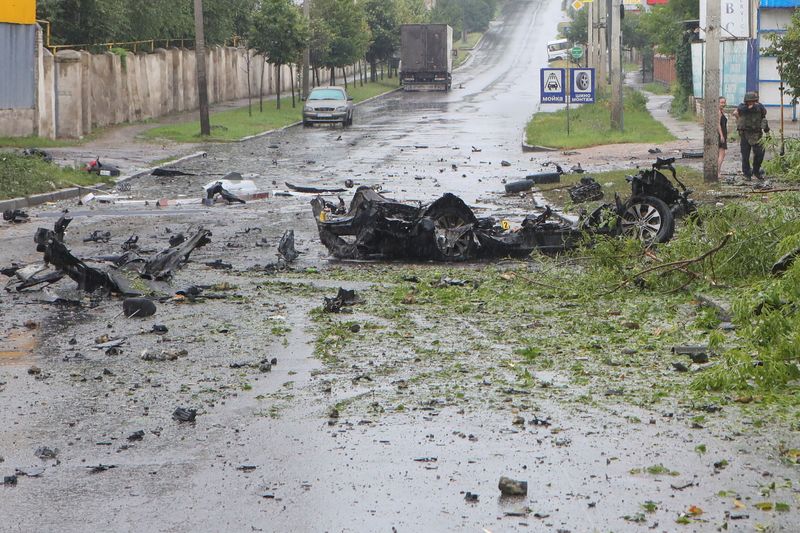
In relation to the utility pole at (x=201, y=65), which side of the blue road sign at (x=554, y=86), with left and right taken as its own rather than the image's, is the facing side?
right

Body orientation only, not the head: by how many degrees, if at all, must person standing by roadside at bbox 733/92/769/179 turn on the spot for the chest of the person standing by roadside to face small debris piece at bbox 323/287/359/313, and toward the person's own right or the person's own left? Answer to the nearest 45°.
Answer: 0° — they already face it

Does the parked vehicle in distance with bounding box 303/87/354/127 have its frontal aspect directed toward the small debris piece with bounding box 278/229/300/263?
yes

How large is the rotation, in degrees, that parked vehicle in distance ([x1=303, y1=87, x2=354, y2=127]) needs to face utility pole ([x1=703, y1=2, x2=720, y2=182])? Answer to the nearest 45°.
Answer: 0° — it already faces it

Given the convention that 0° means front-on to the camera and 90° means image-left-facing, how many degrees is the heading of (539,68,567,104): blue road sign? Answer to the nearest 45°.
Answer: approximately 0°

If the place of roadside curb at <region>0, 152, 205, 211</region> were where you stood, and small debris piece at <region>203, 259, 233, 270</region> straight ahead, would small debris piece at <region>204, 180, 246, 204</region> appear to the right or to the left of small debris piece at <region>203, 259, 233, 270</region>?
left
